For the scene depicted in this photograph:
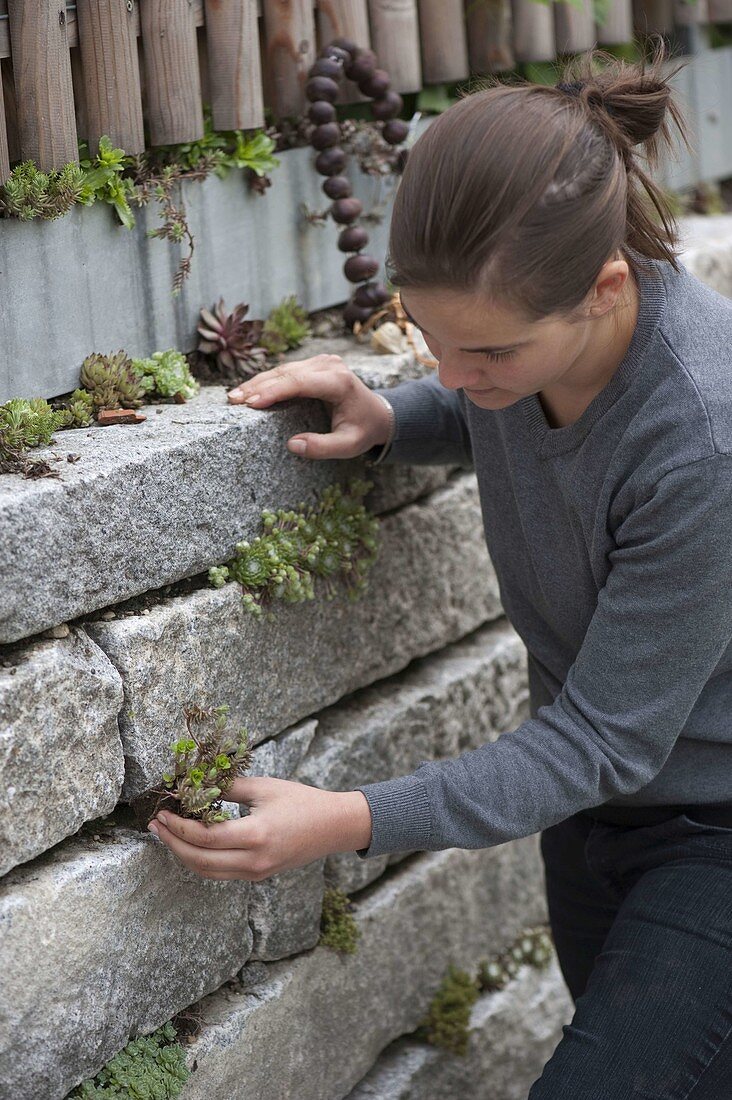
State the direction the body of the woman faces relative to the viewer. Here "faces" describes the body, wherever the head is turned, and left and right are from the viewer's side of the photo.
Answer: facing the viewer and to the left of the viewer

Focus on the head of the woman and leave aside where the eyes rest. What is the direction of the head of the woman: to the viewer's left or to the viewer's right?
to the viewer's left
